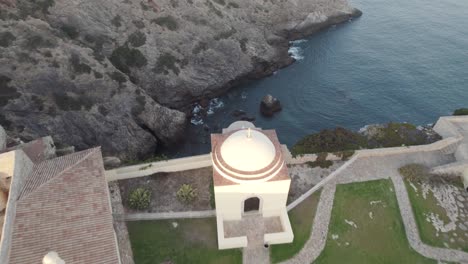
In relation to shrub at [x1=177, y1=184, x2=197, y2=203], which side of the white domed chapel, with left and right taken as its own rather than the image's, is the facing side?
right

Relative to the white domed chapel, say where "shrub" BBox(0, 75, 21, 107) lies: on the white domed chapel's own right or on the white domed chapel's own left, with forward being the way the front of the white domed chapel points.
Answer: on the white domed chapel's own right

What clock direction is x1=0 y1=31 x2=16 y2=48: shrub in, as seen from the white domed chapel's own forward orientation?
The shrub is roughly at 4 o'clock from the white domed chapel.

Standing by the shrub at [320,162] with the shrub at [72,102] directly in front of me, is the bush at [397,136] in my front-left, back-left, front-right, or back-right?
back-right

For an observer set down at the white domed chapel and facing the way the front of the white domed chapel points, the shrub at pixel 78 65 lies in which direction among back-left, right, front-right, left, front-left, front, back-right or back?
back-right

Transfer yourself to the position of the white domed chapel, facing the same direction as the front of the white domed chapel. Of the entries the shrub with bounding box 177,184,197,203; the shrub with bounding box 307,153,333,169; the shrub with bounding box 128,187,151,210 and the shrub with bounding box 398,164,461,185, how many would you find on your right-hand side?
2

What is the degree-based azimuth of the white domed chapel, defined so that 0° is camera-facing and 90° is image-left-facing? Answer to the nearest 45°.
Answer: approximately 0°

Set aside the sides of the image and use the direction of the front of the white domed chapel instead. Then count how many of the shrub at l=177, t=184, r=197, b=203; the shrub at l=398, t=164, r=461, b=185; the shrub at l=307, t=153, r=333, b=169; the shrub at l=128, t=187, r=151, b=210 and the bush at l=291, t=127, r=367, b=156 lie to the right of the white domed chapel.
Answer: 2

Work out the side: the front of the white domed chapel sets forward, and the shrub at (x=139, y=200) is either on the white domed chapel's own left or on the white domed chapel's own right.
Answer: on the white domed chapel's own right

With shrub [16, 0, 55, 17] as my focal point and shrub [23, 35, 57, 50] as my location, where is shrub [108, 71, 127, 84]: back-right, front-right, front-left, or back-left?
back-right

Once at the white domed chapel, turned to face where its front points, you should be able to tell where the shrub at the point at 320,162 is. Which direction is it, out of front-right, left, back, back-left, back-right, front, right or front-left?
back-left

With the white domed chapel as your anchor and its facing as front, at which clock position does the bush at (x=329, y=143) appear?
The bush is roughly at 7 o'clock from the white domed chapel.

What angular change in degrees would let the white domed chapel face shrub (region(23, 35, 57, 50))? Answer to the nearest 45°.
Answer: approximately 135° to its right
